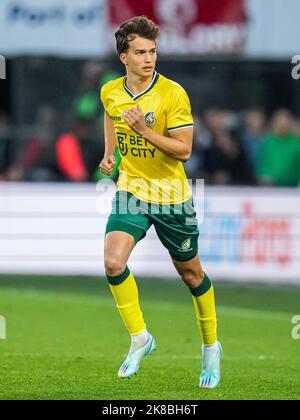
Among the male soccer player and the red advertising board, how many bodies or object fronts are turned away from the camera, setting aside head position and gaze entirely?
0

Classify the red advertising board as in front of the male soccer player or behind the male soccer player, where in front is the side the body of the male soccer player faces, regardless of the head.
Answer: behind

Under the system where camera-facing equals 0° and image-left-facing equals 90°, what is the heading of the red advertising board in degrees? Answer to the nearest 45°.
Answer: approximately 0°

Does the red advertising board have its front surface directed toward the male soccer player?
yes

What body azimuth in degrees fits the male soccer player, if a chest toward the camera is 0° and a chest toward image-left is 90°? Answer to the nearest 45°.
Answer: approximately 45°
